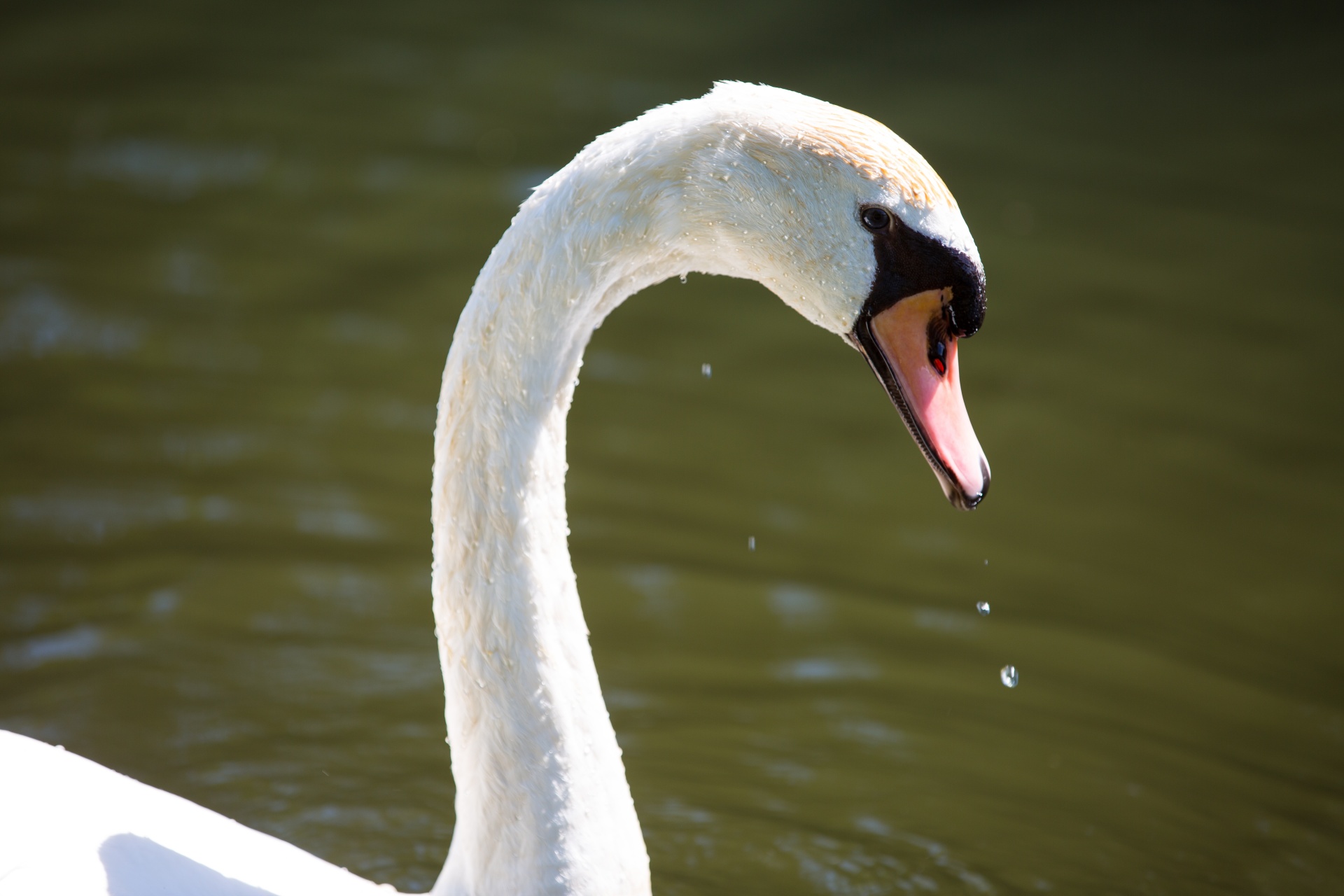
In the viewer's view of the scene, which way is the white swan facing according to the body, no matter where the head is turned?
to the viewer's right
